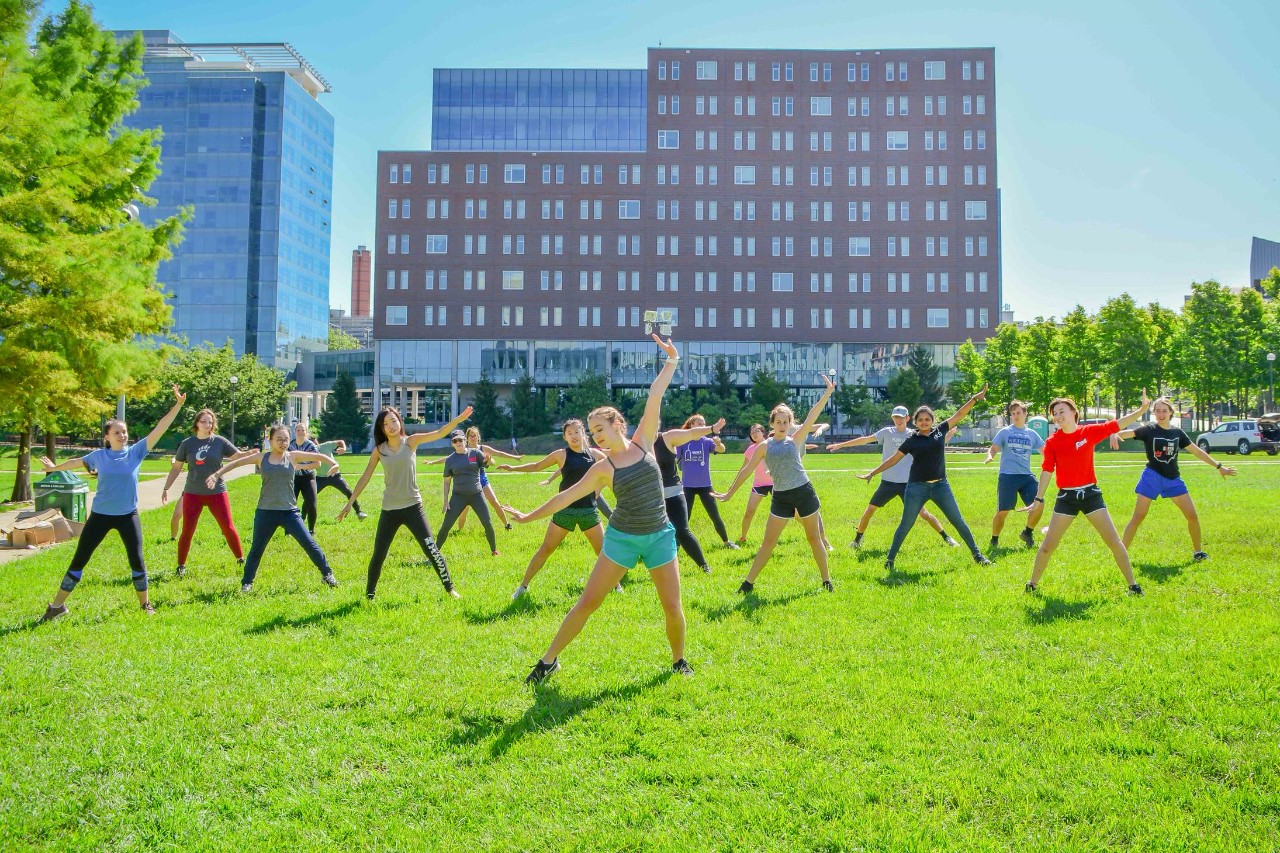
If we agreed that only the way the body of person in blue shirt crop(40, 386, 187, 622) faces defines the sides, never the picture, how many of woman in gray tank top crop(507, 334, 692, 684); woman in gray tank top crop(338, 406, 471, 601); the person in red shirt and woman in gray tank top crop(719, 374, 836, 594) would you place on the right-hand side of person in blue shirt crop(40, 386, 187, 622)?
0

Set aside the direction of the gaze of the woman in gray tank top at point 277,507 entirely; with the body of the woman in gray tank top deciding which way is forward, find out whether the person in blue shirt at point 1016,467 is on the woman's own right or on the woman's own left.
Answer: on the woman's own left

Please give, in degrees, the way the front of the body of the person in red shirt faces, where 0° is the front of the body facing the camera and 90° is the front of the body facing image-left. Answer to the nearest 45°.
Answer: approximately 0°

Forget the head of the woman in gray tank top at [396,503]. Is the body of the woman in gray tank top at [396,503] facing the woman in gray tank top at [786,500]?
no

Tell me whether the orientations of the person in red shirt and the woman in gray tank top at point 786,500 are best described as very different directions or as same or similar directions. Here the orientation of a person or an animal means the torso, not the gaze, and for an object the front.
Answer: same or similar directions

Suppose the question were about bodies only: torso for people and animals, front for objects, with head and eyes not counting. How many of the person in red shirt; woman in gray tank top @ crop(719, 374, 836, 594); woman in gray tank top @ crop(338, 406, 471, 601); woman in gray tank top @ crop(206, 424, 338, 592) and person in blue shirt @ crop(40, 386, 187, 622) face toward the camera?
5

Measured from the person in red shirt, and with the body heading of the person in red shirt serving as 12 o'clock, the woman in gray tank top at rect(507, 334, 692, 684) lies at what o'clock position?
The woman in gray tank top is roughly at 1 o'clock from the person in red shirt.

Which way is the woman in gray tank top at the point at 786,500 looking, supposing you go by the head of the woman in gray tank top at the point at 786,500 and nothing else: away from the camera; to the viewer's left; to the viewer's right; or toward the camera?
toward the camera

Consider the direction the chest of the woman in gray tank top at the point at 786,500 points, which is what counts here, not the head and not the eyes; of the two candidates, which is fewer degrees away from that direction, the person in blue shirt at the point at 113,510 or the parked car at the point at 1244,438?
the person in blue shirt

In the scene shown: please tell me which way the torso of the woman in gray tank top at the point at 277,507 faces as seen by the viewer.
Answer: toward the camera

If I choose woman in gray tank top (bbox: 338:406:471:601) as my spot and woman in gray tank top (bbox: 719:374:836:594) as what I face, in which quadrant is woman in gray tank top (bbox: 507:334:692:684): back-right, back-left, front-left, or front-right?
front-right

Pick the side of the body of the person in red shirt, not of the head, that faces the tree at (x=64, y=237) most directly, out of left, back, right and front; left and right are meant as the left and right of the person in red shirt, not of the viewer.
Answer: right

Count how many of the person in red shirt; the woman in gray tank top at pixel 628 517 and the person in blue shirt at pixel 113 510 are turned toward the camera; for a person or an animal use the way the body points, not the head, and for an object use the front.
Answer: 3

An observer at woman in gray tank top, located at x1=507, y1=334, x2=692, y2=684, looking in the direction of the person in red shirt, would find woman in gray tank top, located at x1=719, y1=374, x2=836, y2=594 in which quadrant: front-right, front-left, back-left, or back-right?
front-left

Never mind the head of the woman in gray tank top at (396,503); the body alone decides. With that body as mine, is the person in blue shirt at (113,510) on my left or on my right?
on my right

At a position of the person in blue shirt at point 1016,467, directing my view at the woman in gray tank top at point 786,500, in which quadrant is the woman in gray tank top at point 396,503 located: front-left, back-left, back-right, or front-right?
front-right

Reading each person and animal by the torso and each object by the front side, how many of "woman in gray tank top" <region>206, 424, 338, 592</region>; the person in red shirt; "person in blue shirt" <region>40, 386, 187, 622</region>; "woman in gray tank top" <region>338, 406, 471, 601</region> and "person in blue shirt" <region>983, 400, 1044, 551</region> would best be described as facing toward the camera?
5

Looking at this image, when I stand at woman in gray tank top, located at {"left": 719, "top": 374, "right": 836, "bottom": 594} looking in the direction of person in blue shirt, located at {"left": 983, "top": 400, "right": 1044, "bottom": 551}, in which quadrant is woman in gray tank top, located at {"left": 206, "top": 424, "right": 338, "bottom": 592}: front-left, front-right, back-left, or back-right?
back-left

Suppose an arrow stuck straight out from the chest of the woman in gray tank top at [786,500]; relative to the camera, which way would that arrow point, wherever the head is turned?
toward the camera
